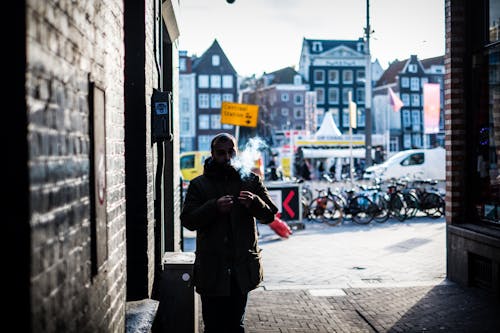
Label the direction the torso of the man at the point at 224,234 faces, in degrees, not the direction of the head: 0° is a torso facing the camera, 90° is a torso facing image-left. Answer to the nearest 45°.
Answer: approximately 0°

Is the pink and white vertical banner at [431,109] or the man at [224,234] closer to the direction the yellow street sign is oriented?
the man

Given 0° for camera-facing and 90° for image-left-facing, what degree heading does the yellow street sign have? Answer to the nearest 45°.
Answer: approximately 0°

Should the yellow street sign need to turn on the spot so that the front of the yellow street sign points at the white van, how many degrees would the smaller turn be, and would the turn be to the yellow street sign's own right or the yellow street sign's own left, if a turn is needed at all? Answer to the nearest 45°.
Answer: approximately 135° to the yellow street sign's own left

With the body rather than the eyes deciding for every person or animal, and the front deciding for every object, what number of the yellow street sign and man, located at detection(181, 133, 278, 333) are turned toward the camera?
2

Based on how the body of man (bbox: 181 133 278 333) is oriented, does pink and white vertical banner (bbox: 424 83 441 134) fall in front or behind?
behind

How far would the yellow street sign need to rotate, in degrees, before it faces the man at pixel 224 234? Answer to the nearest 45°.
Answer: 0° — it already faces them

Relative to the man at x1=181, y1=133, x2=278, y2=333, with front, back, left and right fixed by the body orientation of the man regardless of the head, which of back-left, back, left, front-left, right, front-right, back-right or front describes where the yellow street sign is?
back

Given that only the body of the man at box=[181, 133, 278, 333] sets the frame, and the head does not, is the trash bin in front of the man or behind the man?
behind

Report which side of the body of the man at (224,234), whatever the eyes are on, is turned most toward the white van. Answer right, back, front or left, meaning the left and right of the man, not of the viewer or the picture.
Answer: back

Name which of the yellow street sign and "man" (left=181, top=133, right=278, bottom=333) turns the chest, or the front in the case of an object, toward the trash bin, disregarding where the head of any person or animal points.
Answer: the yellow street sign

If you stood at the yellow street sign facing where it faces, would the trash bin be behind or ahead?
ahead

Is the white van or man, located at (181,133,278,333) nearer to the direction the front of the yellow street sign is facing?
the man
